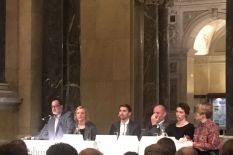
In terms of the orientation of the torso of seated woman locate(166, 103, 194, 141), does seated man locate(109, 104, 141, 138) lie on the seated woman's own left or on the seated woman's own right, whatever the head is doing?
on the seated woman's own right

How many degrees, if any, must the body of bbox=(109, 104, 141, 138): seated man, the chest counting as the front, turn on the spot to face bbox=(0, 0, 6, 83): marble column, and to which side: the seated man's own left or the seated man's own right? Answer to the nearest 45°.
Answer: approximately 135° to the seated man's own right

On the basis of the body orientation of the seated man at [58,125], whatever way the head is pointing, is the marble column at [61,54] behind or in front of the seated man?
behind

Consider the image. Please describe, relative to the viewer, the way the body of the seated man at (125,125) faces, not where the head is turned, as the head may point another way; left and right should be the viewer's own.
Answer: facing the viewer

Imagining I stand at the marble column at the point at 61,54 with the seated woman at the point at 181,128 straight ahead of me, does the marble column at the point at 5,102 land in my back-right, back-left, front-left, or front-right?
back-right

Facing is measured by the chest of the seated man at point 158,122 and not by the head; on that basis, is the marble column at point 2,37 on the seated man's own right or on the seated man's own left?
on the seated man's own right

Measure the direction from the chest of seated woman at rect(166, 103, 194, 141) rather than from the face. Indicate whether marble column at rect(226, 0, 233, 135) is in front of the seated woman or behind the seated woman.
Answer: behind

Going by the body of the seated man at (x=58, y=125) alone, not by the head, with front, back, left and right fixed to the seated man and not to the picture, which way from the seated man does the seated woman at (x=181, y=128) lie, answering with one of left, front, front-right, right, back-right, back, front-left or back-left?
left

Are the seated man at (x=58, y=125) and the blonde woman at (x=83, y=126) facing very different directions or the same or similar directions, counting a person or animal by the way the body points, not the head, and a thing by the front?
same or similar directions

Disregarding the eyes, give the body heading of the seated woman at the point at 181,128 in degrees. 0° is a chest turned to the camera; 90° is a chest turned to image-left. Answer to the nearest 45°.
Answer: approximately 45°
